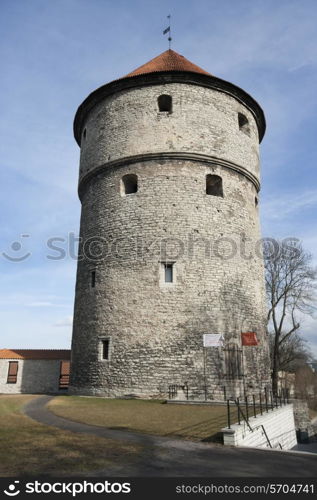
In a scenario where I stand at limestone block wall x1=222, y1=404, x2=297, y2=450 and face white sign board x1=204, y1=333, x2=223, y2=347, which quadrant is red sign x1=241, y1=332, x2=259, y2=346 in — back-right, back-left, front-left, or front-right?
front-right

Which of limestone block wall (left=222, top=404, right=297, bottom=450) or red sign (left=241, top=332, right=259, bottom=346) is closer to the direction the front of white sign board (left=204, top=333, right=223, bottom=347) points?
the limestone block wall

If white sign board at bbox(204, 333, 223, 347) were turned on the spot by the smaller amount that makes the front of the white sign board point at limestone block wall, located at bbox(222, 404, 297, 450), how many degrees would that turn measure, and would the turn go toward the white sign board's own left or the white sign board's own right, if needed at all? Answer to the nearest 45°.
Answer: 0° — it already faces it

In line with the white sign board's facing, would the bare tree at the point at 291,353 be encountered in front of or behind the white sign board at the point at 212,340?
behind

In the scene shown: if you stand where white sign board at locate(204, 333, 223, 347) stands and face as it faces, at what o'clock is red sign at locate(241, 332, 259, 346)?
The red sign is roughly at 8 o'clock from the white sign board.

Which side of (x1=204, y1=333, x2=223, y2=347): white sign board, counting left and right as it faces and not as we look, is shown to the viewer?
front

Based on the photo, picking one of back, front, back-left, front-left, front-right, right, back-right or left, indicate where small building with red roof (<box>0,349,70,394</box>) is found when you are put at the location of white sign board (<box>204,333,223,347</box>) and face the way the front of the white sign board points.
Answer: back-right

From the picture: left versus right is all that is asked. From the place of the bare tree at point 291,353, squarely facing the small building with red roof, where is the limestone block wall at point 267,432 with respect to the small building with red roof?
left
